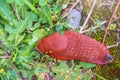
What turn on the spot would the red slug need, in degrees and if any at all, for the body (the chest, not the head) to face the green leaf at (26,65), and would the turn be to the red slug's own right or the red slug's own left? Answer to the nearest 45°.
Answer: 0° — it already faces it

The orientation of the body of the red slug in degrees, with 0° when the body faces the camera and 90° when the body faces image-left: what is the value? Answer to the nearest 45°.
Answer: approximately 90°

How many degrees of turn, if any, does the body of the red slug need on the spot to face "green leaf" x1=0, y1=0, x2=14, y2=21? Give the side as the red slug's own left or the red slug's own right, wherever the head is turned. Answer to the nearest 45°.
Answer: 0° — it already faces it
